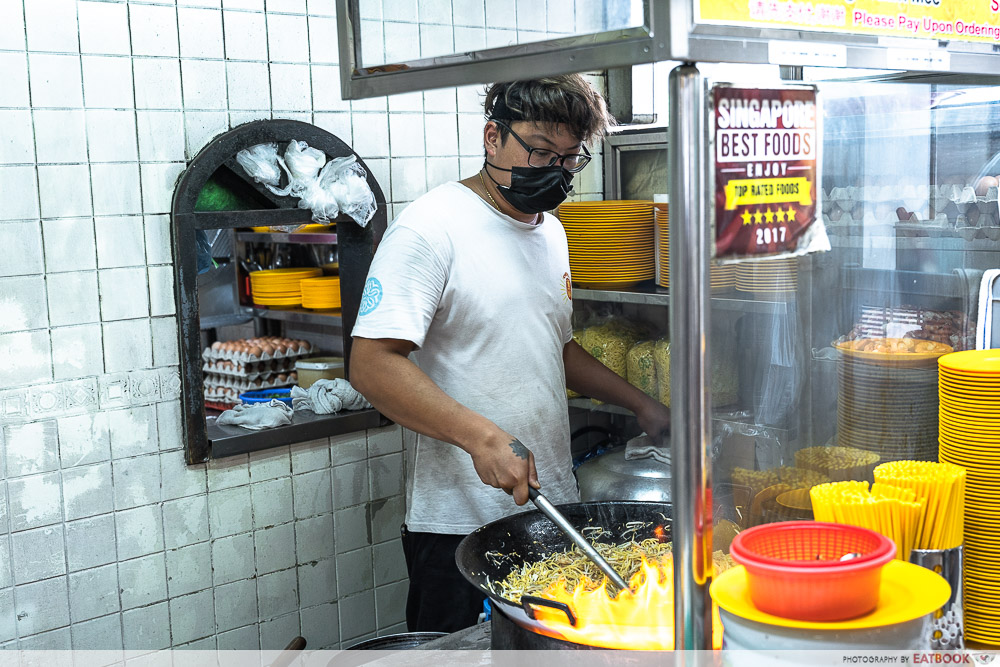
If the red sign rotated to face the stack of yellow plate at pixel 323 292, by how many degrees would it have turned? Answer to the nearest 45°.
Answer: approximately 135° to its right

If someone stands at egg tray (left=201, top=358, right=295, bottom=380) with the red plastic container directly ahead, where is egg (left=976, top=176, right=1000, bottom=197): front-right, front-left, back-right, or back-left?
front-left

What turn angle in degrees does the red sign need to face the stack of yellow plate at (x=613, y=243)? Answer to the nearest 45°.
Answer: approximately 180°

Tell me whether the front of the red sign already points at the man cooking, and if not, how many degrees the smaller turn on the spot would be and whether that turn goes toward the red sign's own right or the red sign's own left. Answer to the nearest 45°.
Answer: approximately 135° to the red sign's own right

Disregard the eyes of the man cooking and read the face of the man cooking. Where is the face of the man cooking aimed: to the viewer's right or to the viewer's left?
to the viewer's right

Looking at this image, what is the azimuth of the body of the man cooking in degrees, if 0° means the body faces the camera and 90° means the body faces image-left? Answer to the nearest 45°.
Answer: approximately 315°

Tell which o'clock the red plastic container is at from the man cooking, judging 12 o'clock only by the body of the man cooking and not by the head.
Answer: The red plastic container is roughly at 1 o'clock from the man cooking.

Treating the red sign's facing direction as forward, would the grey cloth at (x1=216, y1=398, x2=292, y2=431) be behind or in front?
behind

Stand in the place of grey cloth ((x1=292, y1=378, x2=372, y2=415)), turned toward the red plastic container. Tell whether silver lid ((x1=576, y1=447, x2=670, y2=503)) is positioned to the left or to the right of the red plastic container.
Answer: left

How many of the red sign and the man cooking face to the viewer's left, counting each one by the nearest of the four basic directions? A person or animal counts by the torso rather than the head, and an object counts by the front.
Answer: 0

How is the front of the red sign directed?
toward the camera

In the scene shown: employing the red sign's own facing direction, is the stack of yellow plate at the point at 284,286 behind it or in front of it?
behind

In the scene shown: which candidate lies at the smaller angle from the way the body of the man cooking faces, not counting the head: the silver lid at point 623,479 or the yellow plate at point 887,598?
the yellow plate
